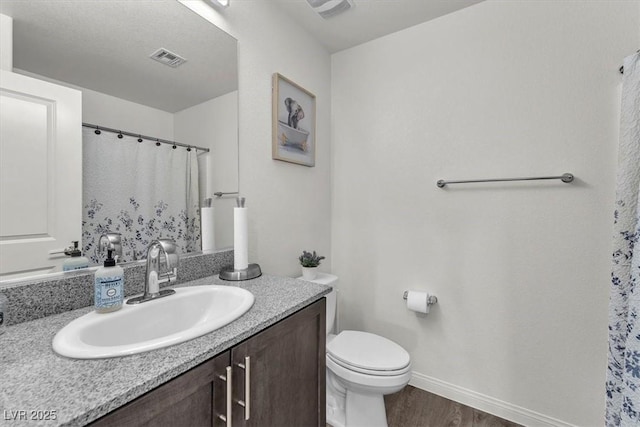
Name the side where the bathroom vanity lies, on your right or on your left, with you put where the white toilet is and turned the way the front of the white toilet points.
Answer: on your right

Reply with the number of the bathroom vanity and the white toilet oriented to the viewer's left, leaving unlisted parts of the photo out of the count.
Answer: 0

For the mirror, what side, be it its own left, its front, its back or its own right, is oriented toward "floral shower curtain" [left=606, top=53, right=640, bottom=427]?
front

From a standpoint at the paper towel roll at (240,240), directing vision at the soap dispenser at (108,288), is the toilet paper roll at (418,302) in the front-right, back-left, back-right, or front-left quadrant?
back-left

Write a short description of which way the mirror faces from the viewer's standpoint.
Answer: facing the viewer and to the right of the viewer

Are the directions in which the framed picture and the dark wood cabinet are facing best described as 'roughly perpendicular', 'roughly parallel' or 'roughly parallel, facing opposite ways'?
roughly parallel

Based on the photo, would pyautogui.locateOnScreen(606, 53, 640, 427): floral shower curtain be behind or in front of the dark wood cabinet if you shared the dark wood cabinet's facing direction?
in front

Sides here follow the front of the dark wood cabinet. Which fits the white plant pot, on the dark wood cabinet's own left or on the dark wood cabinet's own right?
on the dark wood cabinet's own left

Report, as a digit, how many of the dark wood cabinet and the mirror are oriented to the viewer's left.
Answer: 0
